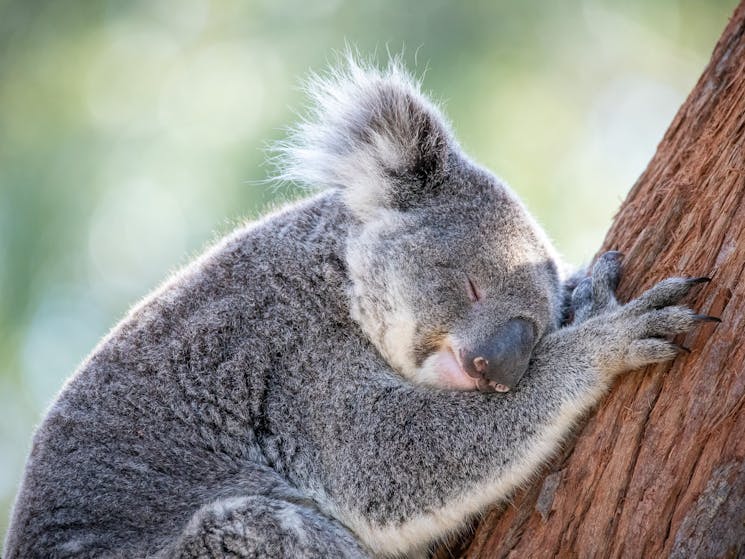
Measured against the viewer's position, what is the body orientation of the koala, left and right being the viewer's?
facing to the right of the viewer
